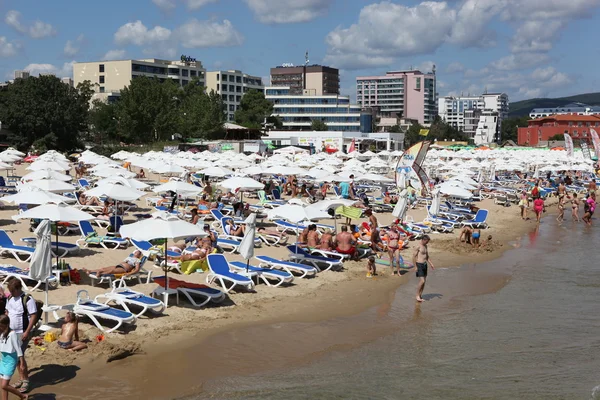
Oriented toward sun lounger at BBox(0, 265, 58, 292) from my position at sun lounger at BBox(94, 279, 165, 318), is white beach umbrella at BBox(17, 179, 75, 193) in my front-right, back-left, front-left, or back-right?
front-right

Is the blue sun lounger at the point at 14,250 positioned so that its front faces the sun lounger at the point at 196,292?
yes

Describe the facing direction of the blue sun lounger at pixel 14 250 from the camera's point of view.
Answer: facing the viewer and to the right of the viewer

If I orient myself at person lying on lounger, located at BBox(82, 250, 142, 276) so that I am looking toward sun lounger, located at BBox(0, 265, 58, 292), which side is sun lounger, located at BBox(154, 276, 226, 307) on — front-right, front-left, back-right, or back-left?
back-left

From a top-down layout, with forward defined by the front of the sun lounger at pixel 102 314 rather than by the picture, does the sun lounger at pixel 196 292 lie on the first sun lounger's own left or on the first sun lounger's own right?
on the first sun lounger's own left

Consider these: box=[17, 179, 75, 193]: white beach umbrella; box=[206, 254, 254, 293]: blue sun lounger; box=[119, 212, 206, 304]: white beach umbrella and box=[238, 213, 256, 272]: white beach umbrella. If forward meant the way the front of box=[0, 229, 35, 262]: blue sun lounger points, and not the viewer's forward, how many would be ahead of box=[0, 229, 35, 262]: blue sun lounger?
3

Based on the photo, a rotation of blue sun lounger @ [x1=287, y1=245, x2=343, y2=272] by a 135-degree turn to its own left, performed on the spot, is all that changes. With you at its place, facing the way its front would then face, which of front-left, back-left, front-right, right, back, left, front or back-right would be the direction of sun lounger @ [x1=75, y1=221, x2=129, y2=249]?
left

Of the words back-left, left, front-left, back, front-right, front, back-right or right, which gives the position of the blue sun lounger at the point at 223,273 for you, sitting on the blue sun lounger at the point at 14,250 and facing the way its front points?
front

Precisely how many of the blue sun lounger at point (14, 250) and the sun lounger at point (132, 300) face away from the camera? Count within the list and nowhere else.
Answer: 0
